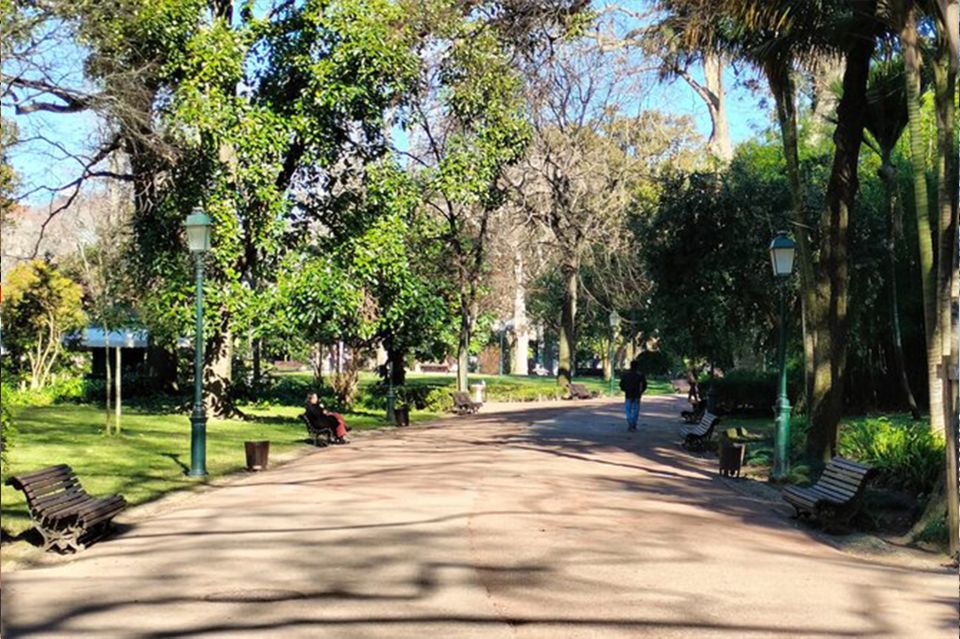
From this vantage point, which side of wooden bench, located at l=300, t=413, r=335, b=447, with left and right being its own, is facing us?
right

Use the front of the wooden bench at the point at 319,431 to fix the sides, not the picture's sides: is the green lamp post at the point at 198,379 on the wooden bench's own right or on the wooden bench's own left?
on the wooden bench's own right

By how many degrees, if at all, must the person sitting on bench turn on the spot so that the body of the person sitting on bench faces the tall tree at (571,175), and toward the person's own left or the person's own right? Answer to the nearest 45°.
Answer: approximately 45° to the person's own left

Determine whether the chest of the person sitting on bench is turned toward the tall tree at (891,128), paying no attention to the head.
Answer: yes

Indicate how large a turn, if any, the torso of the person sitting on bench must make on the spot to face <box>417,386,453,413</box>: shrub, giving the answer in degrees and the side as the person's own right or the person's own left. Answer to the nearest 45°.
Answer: approximately 90° to the person's own left

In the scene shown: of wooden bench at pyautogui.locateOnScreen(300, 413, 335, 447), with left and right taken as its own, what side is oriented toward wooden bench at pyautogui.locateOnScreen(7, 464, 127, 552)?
right

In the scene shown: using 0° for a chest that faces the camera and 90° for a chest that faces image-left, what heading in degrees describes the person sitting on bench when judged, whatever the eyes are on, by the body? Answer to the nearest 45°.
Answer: approximately 270°

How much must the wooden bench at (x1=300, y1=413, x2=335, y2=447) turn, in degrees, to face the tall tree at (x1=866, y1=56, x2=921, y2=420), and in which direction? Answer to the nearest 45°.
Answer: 0° — it already faces it
